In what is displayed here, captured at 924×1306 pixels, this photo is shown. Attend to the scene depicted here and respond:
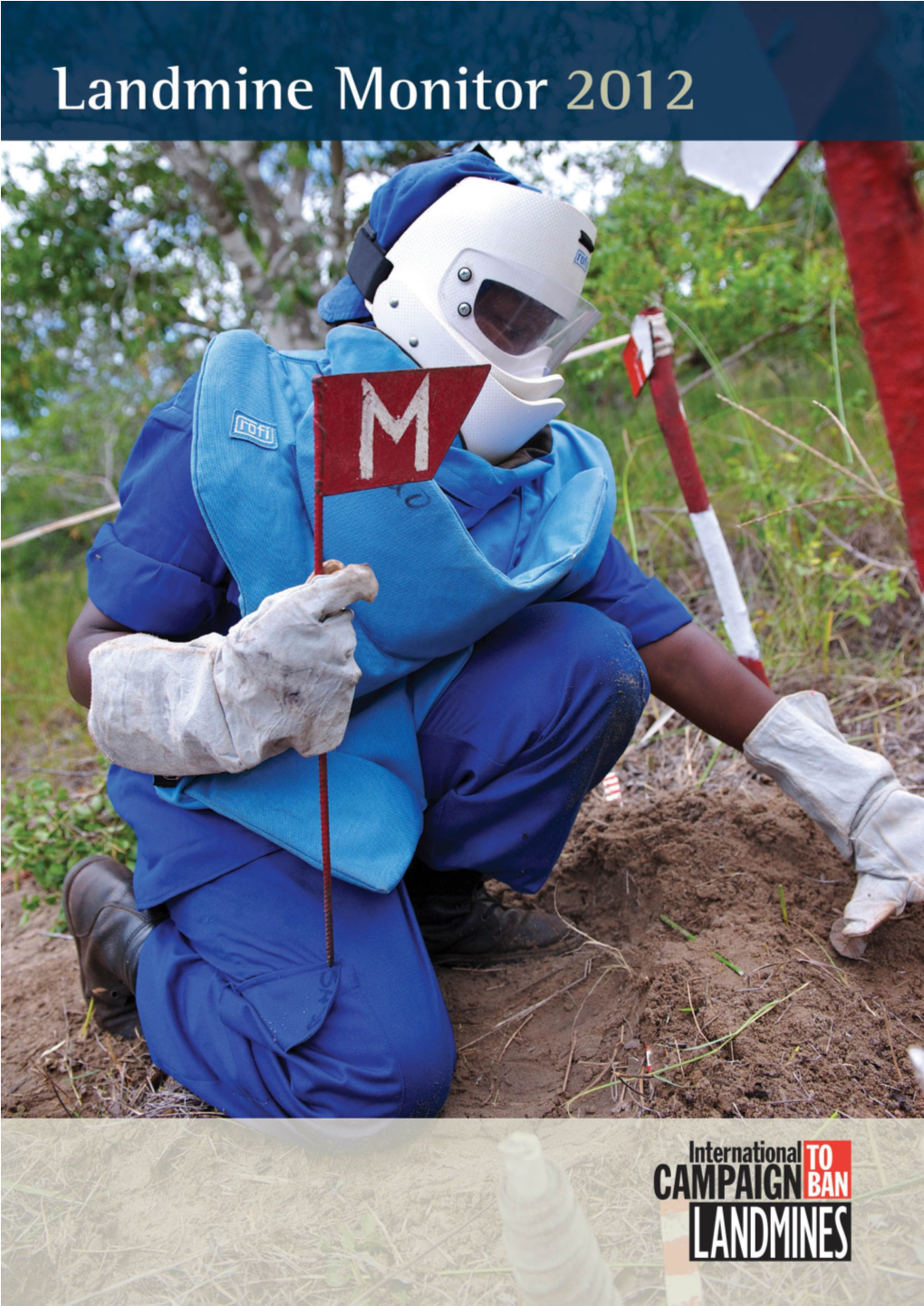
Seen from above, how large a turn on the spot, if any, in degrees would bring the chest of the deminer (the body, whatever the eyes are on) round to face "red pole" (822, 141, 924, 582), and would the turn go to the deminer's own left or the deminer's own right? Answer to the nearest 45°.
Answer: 0° — they already face it

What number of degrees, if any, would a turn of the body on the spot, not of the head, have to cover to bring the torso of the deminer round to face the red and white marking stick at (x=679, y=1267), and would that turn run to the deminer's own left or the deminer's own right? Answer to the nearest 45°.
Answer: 0° — they already face it

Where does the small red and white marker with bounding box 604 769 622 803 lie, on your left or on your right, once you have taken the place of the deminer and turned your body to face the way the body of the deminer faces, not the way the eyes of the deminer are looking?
on your left

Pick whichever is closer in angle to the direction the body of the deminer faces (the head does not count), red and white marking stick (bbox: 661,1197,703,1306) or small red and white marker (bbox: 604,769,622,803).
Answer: the red and white marking stick

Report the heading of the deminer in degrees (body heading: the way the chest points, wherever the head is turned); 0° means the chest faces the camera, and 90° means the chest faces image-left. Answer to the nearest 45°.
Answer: approximately 315°

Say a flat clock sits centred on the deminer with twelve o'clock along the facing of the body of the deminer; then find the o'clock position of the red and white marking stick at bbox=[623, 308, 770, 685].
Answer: The red and white marking stick is roughly at 9 o'clock from the deminer.
